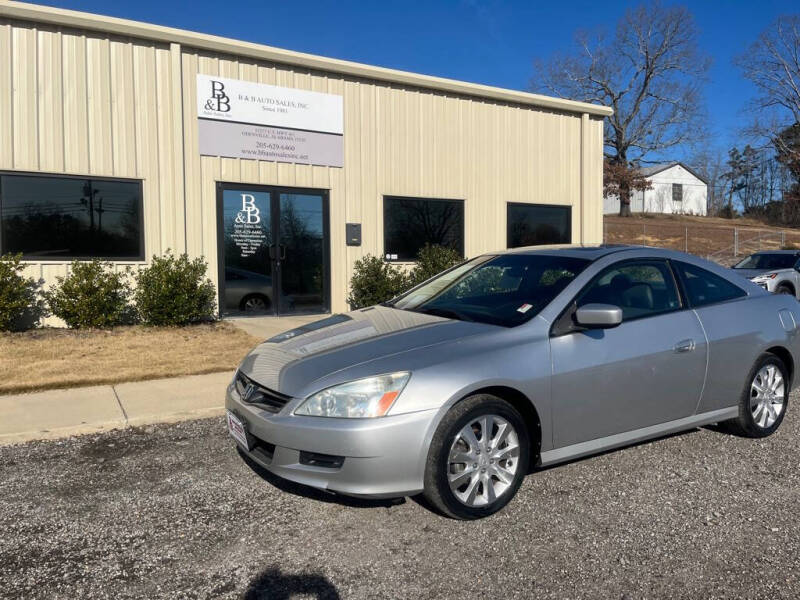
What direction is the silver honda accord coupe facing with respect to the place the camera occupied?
facing the viewer and to the left of the viewer

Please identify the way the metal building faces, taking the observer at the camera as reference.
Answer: facing the viewer and to the right of the viewer

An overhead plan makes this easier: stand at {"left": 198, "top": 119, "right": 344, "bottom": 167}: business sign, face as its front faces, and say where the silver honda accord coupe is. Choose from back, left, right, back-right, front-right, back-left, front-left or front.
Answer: front-right

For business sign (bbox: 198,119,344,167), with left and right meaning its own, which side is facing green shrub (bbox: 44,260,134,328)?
right

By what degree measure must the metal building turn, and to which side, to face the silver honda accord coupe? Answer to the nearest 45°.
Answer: approximately 45° to its right

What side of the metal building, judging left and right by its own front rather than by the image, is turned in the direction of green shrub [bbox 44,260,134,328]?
right

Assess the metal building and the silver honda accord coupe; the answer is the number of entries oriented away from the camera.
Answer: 0

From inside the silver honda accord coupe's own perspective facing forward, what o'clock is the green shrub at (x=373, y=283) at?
The green shrub is roughly at 4 o'clock from the silver honda accord coupe.

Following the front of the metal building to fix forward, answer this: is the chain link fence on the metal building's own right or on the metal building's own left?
on the metal building's own left

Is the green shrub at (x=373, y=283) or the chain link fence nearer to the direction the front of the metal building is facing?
the green shrub

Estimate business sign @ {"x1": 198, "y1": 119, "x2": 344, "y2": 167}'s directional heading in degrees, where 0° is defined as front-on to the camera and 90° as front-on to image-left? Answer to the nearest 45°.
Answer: approximately 315°
